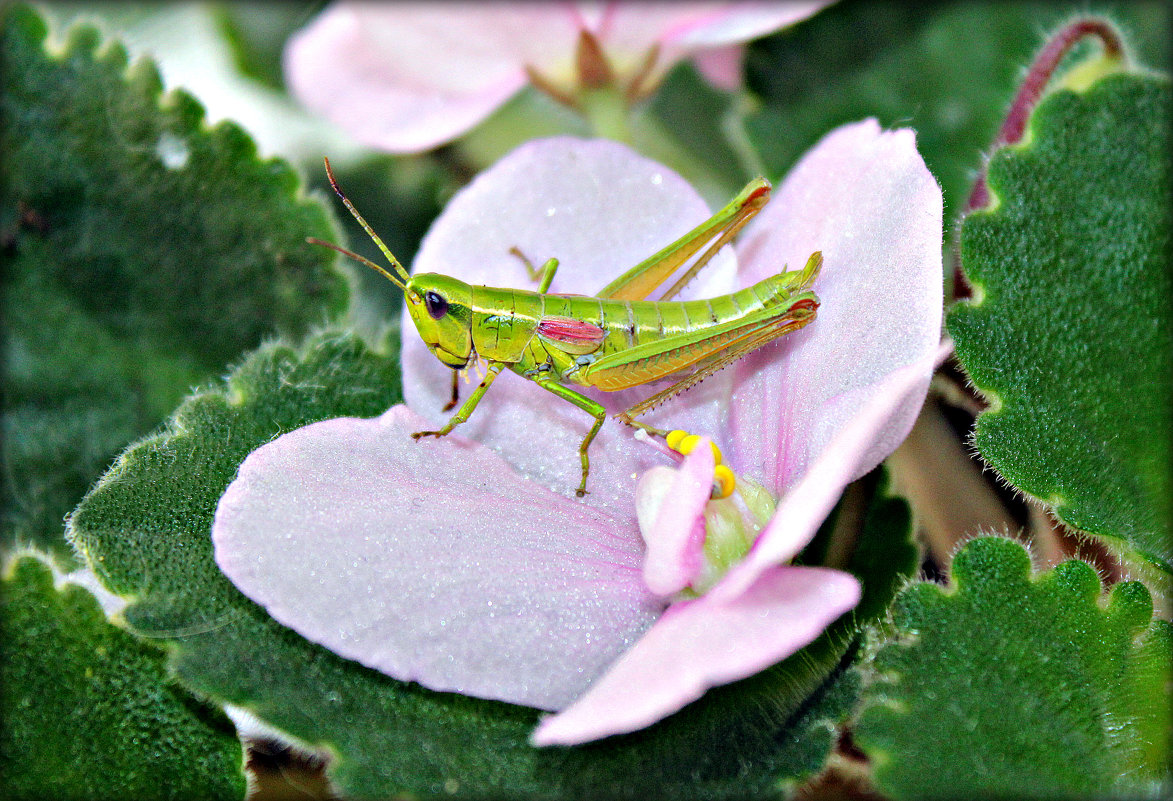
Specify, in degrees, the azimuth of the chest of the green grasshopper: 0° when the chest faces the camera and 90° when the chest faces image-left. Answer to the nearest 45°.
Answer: approximately 90°
